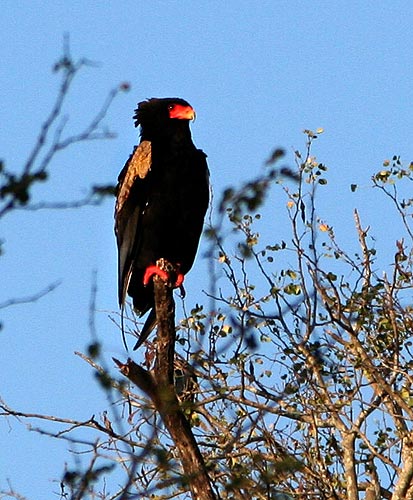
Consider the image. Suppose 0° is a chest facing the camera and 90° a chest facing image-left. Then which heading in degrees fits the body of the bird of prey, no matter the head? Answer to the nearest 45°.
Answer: approximately 315°
